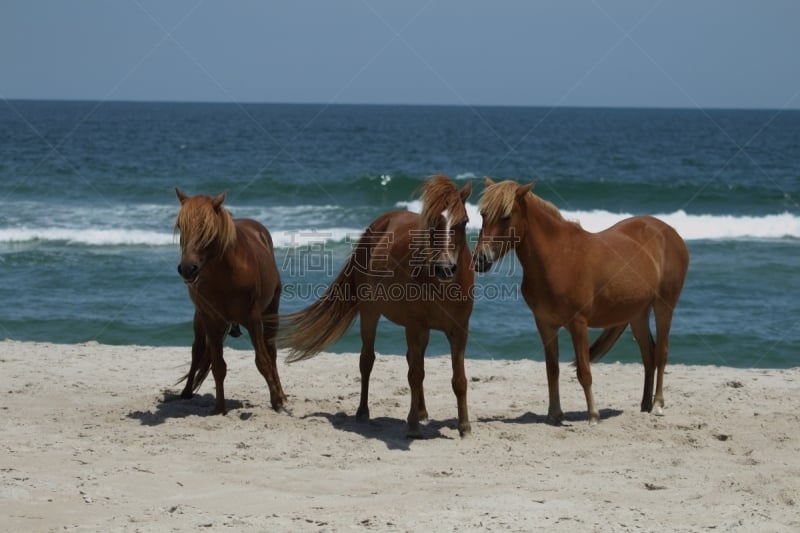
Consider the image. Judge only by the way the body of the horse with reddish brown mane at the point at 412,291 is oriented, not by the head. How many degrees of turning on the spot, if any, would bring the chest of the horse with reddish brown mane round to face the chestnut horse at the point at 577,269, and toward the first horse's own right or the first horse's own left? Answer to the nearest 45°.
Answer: approximately 45° to the first horse's own left

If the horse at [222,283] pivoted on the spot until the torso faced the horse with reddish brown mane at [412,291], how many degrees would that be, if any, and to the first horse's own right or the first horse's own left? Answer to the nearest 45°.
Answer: approximately 90° to the first horse's own left

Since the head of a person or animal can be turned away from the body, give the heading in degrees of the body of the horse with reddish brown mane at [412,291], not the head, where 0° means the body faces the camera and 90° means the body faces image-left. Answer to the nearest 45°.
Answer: approximately 315°

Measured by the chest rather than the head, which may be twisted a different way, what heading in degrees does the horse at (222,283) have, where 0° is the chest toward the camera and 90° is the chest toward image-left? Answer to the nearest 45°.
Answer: approximately 45°

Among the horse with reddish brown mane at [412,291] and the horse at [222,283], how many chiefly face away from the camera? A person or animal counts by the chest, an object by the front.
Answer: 0

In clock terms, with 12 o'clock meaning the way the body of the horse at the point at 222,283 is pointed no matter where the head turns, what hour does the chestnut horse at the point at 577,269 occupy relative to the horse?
The chestnut horse is roughly at 8 o'clock from the horse.
